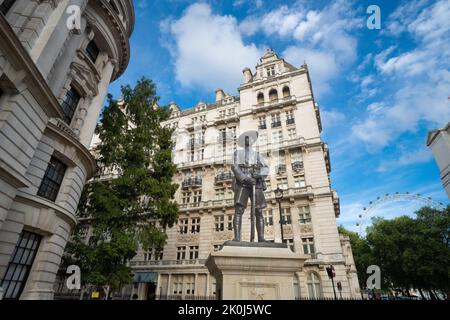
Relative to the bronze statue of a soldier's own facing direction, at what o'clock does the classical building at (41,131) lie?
The classical building is roughly at 3 o'clock from the bronze statue of a soldier.

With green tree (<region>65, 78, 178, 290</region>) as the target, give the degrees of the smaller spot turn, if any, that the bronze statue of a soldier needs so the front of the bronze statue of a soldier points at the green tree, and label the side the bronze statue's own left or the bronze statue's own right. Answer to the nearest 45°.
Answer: approximately 135° to the bronze statue's own right

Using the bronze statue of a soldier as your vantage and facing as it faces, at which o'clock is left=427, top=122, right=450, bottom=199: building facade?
The building facade is roughly at 8 o'clock from the bronze statue of a soldier.

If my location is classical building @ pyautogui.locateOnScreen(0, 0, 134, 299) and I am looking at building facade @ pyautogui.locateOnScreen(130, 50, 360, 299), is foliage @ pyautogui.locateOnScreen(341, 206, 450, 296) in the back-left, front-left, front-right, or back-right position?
front-right

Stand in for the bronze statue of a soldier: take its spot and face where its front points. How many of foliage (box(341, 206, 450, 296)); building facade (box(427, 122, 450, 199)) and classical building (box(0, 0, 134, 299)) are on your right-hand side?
1

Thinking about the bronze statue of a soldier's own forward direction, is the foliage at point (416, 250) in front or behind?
behind

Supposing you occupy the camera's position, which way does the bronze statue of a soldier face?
facing the viewer

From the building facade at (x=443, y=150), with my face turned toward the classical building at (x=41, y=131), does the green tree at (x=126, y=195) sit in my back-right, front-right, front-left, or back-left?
front-right
